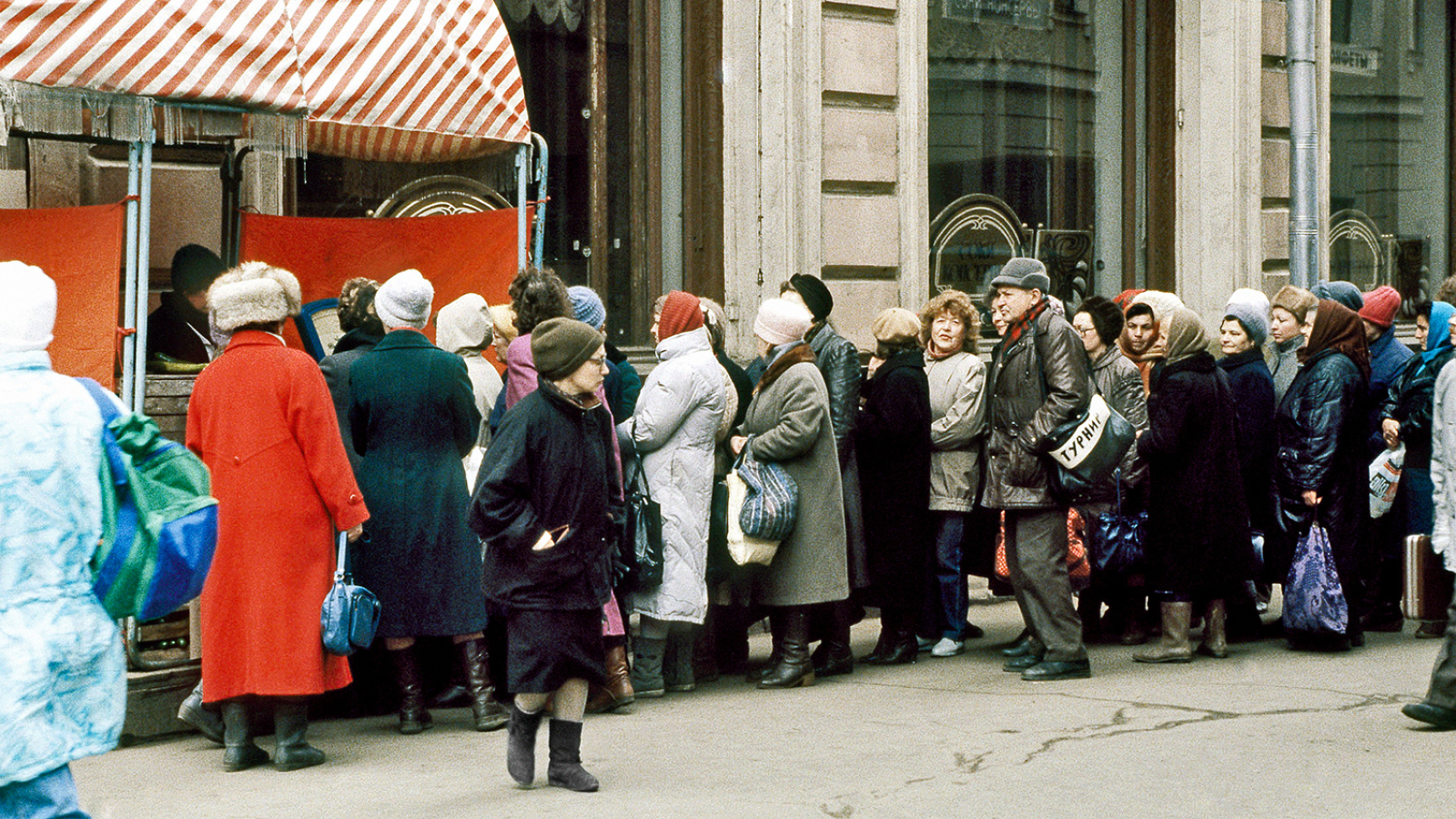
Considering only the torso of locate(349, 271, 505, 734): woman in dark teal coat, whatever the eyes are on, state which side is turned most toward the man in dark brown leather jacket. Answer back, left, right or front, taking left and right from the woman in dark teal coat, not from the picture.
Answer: right

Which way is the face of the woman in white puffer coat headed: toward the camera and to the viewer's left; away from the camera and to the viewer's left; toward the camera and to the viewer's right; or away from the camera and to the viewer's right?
away from the camera and to the viewer's left

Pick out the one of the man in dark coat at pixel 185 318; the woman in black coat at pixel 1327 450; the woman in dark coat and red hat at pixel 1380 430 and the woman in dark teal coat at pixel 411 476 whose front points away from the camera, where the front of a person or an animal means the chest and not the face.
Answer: the woman in dark teal coat at pixel 411 476

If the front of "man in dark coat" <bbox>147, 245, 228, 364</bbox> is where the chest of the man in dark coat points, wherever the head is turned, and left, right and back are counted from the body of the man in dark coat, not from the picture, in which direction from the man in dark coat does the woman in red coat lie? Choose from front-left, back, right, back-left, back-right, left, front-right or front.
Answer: front-right

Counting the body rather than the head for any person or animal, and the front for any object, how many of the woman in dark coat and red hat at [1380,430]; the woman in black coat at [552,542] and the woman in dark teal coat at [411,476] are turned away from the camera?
1

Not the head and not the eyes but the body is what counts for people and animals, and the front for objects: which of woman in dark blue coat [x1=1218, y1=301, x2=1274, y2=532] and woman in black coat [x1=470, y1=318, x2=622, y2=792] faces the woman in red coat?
woman in dark blue coat [x1=1218, y1=301, x2=1274, y2=532]

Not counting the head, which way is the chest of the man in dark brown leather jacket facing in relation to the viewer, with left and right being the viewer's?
facing to the left of the viewer

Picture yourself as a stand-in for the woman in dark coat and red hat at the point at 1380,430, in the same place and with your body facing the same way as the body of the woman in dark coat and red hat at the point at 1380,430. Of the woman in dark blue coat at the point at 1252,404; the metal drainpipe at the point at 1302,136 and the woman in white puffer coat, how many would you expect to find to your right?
1

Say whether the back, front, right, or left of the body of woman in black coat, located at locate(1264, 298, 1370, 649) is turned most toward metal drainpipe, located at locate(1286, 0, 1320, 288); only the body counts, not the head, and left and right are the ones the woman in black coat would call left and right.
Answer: right

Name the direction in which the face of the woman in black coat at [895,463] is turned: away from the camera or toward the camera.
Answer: away from the camera

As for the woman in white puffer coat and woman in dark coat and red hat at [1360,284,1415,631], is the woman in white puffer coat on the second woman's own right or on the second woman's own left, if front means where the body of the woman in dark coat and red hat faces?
on the second woman's own left

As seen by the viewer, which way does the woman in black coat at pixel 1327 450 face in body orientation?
to the viewer's left

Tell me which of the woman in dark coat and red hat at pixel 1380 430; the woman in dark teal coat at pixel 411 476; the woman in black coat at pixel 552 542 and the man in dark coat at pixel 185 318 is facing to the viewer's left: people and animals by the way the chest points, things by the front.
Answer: the woman in dark coat and red hat at pixel 1380 430

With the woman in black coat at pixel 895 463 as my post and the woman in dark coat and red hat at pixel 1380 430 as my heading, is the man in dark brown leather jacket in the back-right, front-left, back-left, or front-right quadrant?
front-right

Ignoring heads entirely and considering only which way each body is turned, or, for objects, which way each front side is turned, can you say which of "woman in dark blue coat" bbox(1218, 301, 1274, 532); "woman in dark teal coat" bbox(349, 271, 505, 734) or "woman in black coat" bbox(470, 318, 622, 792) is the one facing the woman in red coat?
"woman in dark blue coat" bbox(1218, 301, 1274, 532)

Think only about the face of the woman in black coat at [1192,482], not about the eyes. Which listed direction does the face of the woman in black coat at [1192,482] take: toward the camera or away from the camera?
away from the camera
